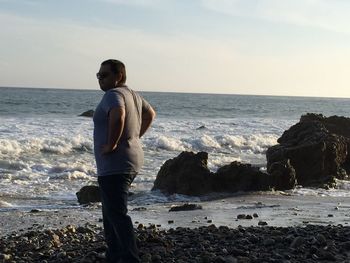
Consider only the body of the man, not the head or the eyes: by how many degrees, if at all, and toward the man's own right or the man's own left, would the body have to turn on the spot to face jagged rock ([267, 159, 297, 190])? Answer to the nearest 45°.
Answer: approximately 90° to the man's own right

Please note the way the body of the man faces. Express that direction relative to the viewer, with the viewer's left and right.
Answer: facing away from the viewer and to the left of the viewer

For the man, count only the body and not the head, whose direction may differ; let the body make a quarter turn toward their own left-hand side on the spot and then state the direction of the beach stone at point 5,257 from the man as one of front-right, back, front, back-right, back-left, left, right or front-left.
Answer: right

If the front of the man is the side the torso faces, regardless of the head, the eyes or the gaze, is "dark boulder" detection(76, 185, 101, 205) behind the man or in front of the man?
in front

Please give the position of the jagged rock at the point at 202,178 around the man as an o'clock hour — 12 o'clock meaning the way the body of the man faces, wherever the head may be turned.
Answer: The jagged rock is roughly at 2 o'clock from the man.

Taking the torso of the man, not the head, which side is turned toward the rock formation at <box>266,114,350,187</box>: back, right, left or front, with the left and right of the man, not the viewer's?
right

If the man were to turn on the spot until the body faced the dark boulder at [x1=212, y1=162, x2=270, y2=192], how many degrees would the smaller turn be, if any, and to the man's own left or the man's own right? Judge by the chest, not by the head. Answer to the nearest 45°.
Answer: approximately 45° to the man's own right
